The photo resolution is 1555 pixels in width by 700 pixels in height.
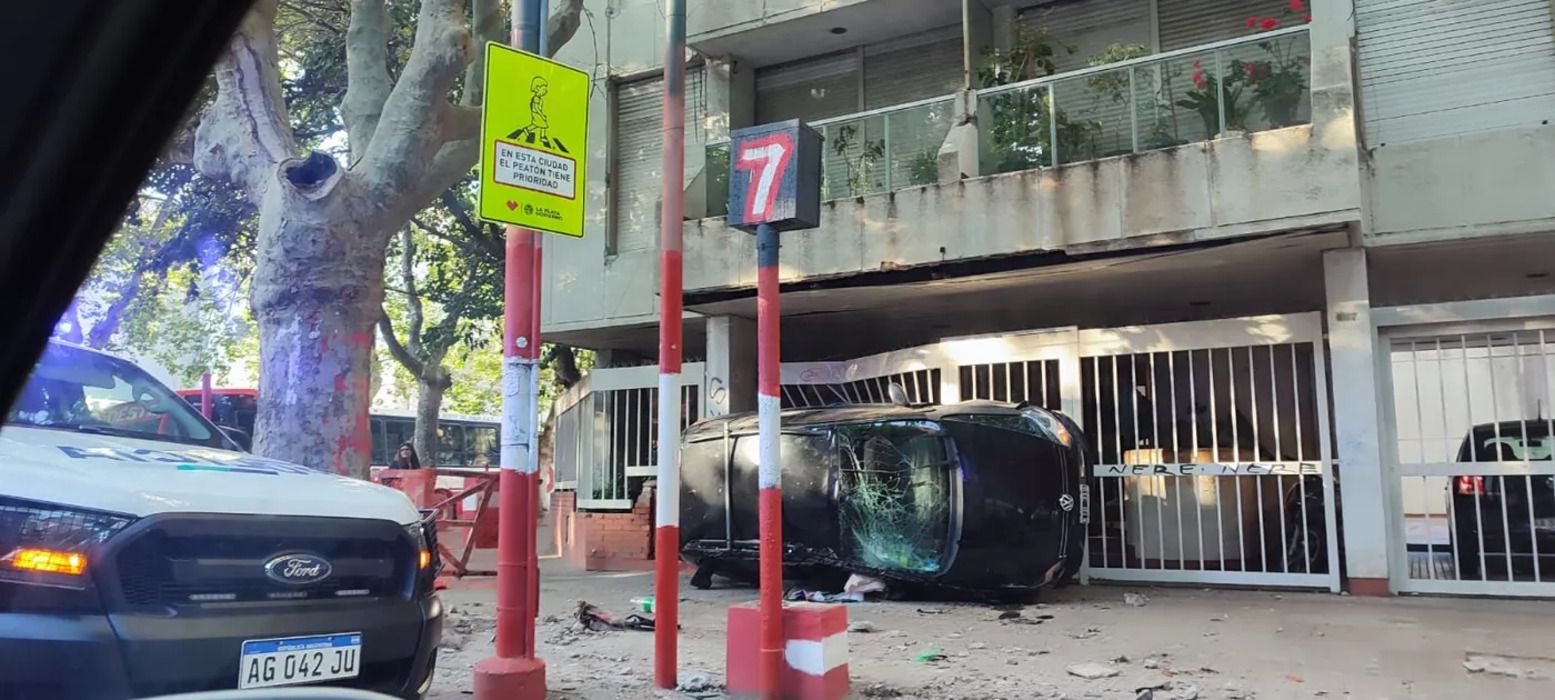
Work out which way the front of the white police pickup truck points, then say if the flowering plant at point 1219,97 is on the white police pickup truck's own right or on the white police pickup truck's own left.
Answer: on the white police pickup truck's own left

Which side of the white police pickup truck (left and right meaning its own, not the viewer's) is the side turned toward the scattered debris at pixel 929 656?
left

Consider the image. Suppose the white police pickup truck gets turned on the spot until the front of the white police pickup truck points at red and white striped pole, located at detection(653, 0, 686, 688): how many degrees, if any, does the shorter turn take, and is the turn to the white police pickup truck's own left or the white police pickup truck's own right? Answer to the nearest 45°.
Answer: approximately 90° to the white police pickup truck's own left

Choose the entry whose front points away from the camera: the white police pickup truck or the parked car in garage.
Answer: the parked car in garage

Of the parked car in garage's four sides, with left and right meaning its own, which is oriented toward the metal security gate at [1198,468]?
left

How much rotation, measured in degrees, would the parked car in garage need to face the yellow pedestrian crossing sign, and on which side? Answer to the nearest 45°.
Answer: approximately 135° to its left

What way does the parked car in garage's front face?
away from the camera

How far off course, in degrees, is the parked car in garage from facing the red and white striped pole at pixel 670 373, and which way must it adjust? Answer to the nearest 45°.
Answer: approximately 135° to its left

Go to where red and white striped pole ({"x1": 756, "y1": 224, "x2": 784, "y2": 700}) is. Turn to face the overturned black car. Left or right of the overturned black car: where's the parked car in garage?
right

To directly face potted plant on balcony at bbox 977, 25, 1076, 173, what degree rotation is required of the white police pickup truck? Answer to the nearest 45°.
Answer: approximately 90° to its left
